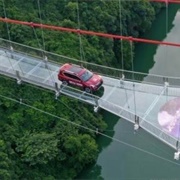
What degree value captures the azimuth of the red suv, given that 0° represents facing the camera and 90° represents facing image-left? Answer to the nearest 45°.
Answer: approximately 315°
